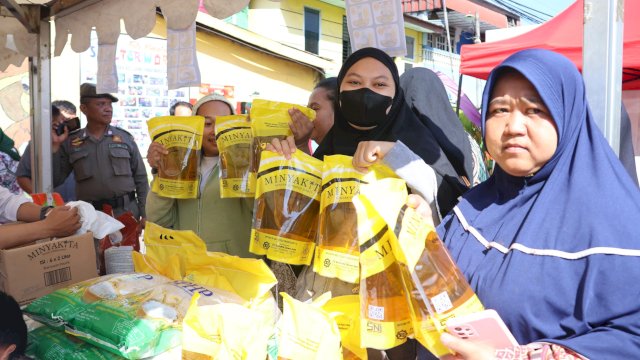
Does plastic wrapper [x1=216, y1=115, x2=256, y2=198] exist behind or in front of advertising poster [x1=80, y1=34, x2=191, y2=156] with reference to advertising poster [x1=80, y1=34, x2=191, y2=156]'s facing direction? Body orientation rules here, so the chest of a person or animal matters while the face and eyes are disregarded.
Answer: in front

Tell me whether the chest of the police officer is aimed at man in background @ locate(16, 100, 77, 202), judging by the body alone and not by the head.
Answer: no

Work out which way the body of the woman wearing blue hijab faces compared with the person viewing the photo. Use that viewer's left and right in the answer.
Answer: facing the viewer and to the left of the viewer

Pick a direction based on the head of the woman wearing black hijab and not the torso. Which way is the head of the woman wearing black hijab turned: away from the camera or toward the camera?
toward the camera

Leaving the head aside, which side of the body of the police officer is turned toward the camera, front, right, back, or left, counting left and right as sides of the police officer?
front

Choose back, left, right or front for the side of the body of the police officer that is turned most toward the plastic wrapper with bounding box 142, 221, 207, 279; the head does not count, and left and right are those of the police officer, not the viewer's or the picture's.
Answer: front

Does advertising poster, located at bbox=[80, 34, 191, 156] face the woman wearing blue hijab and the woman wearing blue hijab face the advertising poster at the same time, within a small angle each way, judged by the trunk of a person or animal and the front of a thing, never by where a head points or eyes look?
no

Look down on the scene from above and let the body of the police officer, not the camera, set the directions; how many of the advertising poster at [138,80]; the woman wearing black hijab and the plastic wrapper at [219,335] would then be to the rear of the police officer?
1

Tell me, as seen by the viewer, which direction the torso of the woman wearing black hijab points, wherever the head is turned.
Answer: toward the camera

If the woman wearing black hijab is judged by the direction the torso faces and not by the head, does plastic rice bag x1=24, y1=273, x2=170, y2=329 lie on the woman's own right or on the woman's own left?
on the woman's own right

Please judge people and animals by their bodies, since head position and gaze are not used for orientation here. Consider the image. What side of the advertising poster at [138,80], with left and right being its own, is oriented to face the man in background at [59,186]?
front

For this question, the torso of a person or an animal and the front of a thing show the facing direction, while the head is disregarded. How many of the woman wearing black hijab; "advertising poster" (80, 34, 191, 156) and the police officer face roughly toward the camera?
3

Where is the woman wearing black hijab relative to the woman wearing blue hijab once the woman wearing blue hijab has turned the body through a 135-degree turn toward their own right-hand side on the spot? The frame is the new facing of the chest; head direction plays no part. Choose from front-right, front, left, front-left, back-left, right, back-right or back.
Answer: front-left

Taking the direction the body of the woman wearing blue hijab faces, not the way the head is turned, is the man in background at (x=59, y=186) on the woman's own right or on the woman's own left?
on the woman's own right

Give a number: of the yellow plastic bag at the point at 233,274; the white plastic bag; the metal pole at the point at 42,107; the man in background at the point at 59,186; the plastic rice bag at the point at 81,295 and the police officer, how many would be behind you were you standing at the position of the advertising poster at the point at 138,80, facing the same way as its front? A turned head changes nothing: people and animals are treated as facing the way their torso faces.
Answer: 0

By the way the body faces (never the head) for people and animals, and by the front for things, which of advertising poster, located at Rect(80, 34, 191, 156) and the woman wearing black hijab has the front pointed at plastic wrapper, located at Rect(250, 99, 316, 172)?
the advertising poster

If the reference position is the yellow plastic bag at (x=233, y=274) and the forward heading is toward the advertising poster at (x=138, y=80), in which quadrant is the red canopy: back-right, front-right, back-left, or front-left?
front-right
